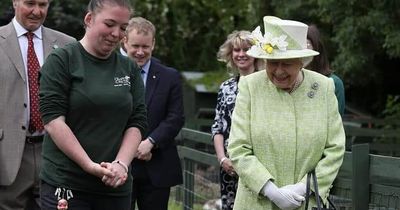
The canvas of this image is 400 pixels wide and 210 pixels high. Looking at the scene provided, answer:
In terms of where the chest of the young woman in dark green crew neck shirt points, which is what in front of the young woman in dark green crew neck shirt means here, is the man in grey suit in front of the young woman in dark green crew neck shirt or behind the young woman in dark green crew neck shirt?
behind

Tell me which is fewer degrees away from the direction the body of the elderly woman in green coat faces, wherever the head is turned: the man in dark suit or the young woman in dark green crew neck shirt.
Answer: the young woman in dark green crew neck shirt

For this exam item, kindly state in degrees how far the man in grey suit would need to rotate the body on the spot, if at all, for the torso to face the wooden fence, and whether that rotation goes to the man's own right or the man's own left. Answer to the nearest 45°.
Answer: approximately 90° to the man's own left

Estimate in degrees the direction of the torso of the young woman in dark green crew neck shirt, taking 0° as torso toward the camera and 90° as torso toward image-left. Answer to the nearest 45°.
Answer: approximately 315°

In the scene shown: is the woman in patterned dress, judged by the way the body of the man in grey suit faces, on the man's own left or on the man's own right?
on the man's own left

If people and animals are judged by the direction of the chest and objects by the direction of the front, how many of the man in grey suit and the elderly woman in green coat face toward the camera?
2

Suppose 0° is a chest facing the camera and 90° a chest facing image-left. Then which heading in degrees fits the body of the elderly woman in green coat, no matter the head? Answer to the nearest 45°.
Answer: approximately 0°
